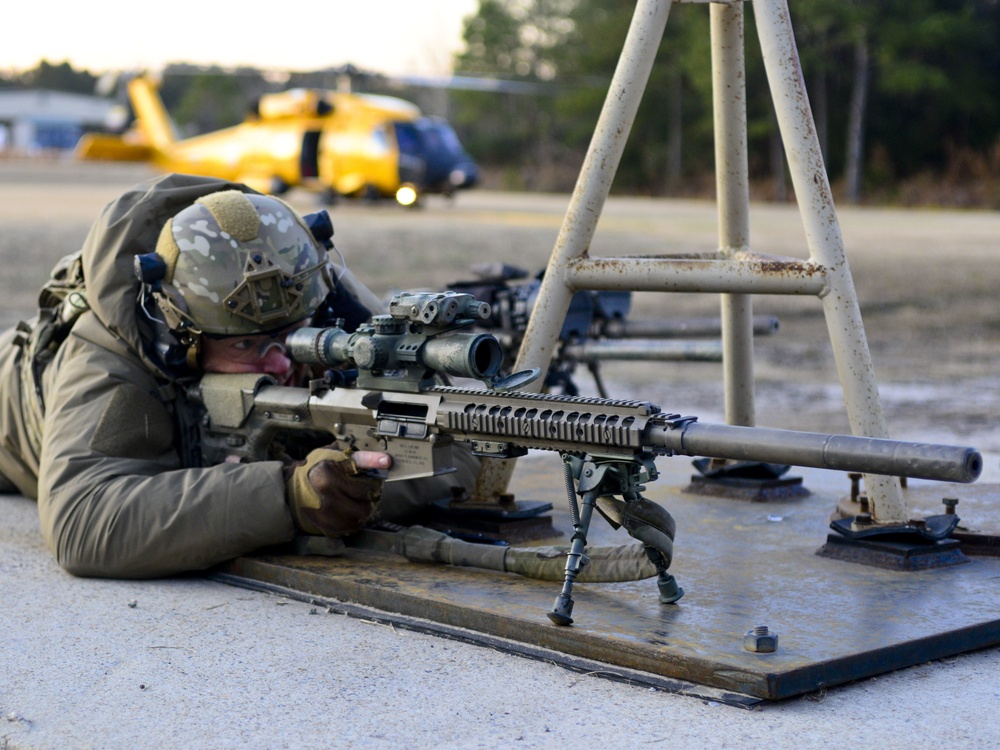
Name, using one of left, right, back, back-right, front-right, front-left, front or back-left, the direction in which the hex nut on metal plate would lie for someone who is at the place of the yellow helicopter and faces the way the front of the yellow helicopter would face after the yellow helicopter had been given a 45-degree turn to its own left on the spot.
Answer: right

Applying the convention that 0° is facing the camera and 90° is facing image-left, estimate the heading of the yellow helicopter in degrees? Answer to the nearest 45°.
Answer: approximately 315°

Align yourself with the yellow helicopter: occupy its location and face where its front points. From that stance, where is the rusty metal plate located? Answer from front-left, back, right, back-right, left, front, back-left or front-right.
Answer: front-right

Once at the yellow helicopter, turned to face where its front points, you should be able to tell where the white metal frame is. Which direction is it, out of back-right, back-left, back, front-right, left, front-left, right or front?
front-right
